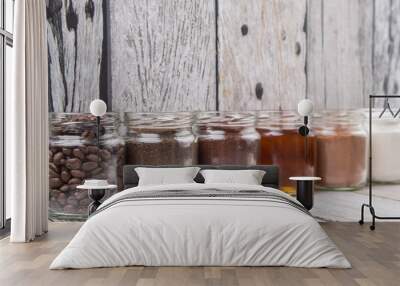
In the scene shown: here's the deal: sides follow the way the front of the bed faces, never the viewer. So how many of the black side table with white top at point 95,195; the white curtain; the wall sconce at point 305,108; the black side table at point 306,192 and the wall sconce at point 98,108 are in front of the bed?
0

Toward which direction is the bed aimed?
toward the camera

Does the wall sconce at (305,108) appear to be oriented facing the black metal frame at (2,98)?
no

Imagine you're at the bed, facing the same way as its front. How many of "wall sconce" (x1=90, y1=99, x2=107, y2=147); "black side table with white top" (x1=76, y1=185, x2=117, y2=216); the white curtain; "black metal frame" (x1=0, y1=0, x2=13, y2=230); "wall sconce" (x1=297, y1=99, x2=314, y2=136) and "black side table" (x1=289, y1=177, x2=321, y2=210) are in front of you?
0

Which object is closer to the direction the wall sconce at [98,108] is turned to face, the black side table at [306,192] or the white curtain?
the white curtain

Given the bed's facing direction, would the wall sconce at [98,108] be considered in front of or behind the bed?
behind

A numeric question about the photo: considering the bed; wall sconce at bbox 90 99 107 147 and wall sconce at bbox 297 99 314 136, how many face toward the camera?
3

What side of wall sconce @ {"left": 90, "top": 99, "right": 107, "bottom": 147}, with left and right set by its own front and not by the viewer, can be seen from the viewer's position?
front

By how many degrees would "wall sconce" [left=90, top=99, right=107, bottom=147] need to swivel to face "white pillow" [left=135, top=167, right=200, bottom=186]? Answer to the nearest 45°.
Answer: approximately 45° to its left

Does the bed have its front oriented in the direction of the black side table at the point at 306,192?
no

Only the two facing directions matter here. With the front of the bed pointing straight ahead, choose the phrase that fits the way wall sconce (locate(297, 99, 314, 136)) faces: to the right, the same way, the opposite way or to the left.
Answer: the same way

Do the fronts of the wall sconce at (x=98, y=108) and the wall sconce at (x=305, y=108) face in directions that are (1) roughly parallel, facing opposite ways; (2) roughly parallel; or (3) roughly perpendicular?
roughly parallel

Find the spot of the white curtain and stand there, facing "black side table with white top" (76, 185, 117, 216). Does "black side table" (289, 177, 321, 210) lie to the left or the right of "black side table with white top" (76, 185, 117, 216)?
right

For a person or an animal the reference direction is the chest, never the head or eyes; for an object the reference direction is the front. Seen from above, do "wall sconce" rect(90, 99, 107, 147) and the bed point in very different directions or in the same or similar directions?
same or similar directions

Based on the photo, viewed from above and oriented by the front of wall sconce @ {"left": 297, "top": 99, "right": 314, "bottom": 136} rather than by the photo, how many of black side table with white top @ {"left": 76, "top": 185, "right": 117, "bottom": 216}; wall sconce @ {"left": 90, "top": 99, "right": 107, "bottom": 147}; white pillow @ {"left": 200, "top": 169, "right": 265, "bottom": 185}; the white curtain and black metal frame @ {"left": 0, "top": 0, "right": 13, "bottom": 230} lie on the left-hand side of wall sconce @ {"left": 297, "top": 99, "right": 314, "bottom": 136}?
0

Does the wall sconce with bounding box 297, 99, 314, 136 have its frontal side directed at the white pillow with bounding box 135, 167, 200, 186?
no

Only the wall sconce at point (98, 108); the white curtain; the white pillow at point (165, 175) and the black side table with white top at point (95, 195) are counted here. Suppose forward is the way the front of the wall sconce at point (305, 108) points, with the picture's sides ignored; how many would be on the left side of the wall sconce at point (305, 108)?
0

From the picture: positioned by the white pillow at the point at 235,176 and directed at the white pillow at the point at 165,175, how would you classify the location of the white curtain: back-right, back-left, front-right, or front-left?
front-left
